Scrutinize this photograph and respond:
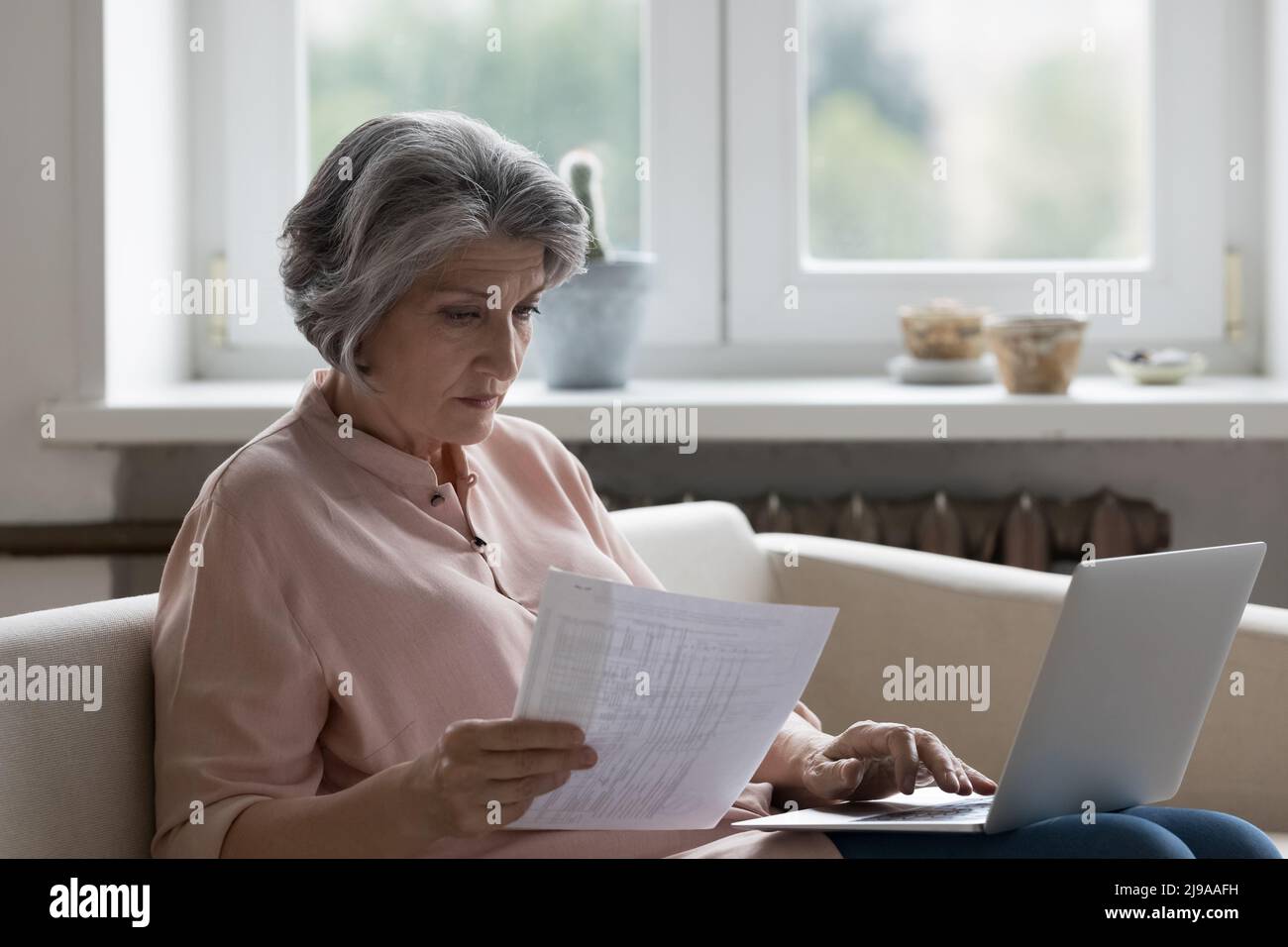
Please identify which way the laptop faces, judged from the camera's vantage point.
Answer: facing away from the viewer and to the left of the viewer

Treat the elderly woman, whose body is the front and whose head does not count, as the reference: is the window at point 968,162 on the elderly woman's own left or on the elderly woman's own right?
on the elderly woman's own left
